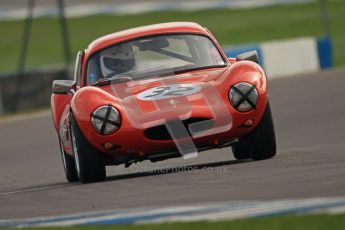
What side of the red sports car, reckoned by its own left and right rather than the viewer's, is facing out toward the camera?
front

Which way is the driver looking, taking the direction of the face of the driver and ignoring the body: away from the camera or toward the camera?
toward the camera

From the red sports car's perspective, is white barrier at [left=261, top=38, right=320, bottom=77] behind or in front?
behind
